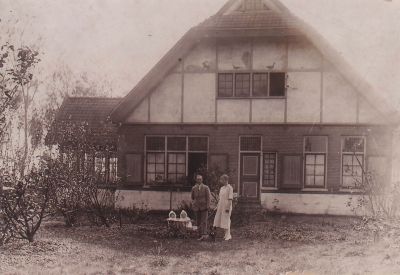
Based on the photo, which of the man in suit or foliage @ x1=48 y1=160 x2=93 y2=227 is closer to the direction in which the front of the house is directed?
the man in suit

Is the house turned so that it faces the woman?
yes

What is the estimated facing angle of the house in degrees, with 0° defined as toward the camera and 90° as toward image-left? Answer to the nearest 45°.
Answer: approximately 0°

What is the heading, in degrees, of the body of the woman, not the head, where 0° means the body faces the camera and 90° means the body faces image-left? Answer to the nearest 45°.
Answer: approximately 45°

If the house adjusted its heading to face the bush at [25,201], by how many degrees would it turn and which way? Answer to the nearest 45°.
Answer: approximately 45° to its right
